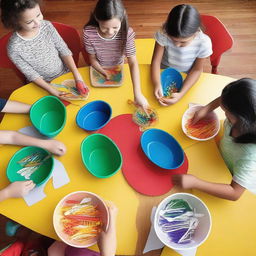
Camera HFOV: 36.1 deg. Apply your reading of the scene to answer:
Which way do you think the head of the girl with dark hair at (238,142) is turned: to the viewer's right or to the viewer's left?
to the viewer's left

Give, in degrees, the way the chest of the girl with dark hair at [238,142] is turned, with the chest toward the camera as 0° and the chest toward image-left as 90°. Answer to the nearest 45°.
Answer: approximately 90°

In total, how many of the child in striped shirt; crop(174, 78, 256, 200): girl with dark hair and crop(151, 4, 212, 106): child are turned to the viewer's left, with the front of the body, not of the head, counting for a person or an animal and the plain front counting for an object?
1

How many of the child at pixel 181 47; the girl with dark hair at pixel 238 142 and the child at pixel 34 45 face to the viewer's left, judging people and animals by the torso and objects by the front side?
1

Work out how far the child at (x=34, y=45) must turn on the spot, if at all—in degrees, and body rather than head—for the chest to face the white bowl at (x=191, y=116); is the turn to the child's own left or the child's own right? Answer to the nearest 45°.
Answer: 0° — they already face it

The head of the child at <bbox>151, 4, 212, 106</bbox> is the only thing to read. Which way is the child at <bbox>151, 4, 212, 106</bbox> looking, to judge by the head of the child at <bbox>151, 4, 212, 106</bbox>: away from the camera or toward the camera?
toward the camera

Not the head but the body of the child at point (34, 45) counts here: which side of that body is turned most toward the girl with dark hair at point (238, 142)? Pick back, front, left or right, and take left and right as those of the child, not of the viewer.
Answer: front

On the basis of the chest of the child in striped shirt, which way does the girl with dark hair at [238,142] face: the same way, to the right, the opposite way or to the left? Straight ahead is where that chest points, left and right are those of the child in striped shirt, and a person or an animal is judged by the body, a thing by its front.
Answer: to the right

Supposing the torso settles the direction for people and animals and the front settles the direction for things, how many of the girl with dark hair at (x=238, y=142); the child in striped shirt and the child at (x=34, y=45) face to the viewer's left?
1

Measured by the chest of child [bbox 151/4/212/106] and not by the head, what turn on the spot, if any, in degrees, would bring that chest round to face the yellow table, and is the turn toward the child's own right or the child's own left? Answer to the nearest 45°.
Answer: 0° — they already face it

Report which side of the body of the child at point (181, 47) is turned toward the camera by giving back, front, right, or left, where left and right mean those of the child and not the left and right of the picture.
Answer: front

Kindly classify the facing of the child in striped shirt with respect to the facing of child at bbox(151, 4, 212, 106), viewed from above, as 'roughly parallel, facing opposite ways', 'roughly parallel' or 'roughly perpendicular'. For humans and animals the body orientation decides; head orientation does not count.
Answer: roughly parallel

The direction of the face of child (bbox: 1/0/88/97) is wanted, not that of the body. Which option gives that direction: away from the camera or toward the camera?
toward the camera
